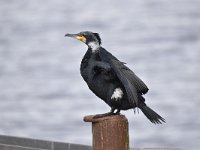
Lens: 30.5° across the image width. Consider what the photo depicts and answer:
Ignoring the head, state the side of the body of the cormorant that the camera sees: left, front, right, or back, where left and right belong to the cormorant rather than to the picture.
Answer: left
